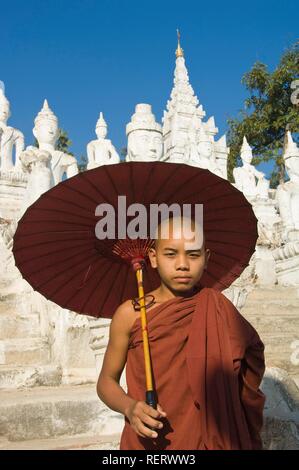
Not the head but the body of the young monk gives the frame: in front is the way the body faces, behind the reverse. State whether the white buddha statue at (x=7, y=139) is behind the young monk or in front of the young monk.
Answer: behind

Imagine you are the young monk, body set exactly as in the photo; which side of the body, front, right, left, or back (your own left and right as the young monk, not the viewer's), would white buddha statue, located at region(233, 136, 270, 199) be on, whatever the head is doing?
back

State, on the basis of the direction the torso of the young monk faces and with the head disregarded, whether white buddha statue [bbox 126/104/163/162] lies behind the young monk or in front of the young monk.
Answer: behind

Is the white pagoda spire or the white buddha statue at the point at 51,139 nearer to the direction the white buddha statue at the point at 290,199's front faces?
the white buddha statue

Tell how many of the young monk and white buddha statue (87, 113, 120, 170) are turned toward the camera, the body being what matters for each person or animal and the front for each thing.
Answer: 2

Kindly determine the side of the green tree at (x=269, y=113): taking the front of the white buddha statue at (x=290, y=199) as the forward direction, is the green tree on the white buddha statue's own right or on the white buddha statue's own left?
on the white buddha statue's own right

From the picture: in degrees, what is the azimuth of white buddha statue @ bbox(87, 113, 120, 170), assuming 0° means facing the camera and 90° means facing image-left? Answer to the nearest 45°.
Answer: approximately 0°

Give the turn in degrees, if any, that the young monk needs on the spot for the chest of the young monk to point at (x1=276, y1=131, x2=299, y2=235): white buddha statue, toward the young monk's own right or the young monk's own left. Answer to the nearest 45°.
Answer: approximately 180°

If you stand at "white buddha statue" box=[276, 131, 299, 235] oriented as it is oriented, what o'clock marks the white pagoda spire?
The white pagoda spire is roughly at 4 o'clock from the white buddha statue.

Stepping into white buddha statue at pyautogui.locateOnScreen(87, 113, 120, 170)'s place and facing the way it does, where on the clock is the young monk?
The young monk is roughly at 12 o'clock from the white buddha statue.

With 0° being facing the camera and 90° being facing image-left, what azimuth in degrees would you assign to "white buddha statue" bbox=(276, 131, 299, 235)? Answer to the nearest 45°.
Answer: approximately 45°
